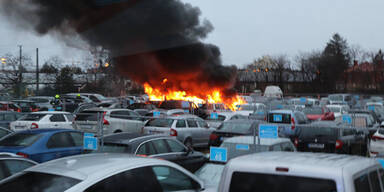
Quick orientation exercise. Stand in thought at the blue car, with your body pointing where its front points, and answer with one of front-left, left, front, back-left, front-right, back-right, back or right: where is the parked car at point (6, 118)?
front-left

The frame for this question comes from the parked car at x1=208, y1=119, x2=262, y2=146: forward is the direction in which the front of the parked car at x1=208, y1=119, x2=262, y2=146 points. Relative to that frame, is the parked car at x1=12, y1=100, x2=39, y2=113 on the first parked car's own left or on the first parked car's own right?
on the first parked car's own left

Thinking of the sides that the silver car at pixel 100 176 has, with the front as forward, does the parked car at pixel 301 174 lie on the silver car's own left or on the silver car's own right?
on the silver car's own right

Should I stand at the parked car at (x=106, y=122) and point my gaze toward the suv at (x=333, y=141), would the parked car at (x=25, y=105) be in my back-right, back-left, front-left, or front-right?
back-left

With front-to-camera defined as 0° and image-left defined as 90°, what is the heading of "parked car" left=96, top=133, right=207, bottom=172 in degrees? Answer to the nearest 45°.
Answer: approximately 225°

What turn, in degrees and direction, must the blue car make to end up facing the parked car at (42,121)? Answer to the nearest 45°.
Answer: approximately 45° to its left

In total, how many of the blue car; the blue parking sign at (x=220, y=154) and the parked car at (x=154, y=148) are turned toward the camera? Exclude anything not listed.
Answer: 1

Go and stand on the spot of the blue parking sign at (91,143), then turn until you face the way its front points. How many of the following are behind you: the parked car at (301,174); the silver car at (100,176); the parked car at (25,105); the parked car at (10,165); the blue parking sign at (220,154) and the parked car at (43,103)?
2

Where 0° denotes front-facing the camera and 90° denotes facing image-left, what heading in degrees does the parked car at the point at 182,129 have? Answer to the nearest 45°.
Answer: approximately 225°

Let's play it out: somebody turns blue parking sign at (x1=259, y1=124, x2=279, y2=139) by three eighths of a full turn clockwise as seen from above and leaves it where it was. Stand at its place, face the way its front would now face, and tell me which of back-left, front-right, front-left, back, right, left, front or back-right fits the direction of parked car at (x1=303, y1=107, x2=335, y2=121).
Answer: front-right

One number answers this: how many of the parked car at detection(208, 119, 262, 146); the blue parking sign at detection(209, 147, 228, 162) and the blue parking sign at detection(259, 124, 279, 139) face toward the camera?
2

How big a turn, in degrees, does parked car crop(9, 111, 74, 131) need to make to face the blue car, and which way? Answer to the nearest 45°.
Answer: approximately 135° to its right

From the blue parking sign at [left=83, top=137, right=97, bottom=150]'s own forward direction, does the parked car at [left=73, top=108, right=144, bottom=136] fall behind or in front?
behind

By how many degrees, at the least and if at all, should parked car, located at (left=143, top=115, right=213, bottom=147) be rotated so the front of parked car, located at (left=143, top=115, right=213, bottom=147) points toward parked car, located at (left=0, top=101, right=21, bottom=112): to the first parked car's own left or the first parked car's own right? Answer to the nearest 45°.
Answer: approximately 90° to the first parked car's own left

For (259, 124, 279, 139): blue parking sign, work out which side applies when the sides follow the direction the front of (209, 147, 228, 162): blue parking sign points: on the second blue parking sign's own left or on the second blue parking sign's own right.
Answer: on the second blue parking sign's own left
